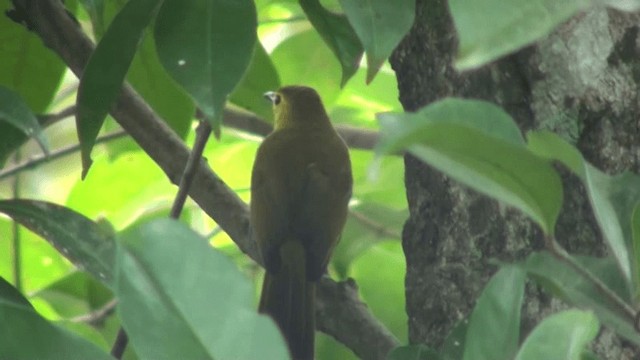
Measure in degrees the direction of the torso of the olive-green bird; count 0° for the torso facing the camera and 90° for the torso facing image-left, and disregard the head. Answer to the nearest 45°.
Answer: approximately 180°

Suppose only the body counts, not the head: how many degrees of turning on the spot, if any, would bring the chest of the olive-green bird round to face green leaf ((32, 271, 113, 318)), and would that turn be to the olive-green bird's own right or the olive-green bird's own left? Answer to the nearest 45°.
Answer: approximately 90° to the olive-green bird's own left

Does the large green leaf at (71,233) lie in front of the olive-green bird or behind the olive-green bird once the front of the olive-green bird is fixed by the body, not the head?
behind

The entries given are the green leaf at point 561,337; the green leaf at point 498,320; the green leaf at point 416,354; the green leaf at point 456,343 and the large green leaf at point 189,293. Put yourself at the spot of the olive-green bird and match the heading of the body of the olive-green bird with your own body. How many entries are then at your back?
5

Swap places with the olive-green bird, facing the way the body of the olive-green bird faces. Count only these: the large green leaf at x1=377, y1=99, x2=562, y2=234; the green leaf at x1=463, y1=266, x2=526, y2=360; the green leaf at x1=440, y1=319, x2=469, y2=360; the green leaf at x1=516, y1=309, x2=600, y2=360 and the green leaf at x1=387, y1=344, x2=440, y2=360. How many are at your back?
5

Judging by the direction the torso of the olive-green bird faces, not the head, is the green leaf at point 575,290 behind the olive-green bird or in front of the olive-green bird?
behind
